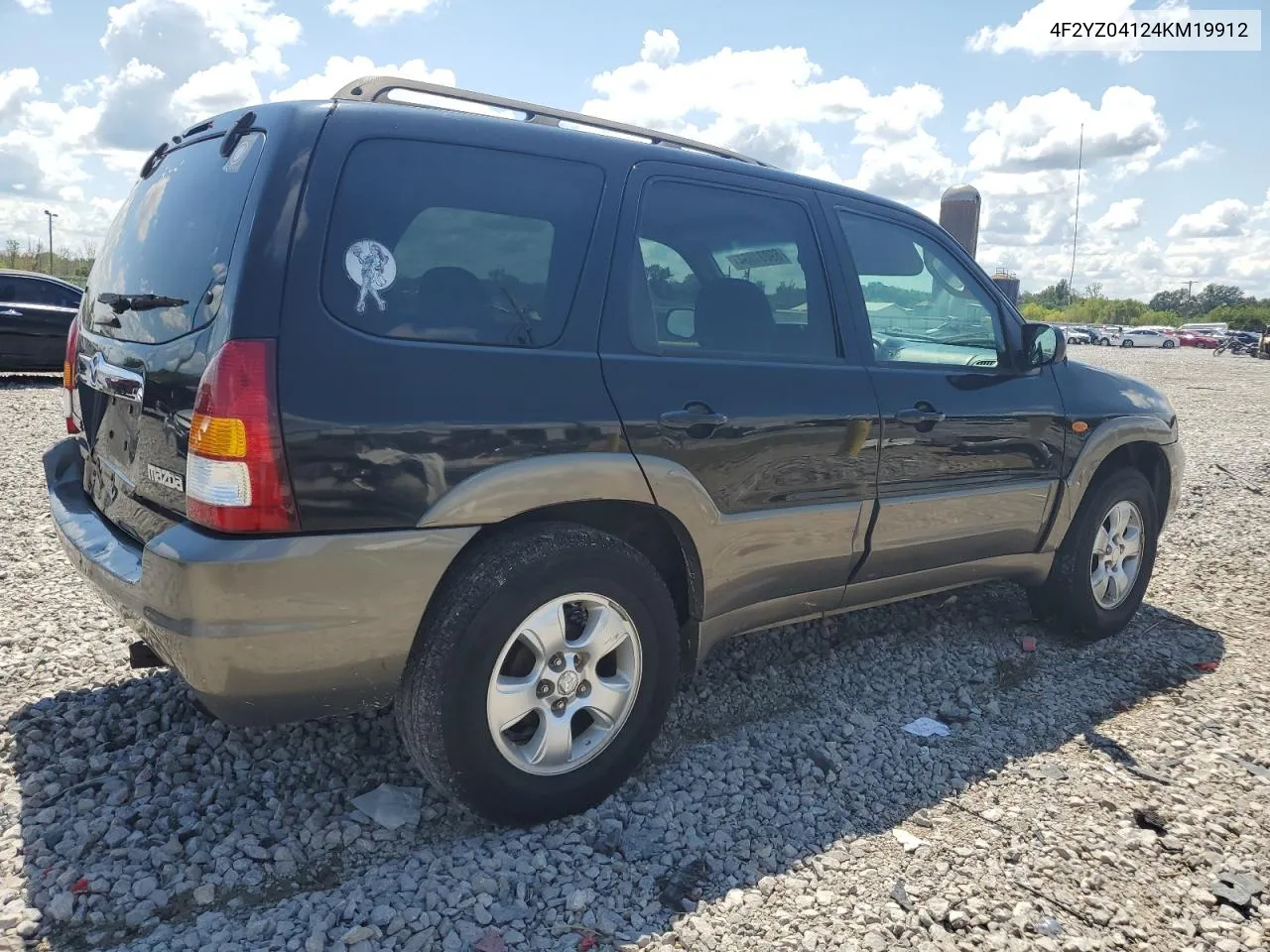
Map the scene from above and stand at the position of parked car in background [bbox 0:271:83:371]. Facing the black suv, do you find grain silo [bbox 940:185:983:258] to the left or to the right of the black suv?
left

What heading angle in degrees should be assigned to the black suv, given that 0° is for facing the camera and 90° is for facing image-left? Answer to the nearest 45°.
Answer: approximately 225°

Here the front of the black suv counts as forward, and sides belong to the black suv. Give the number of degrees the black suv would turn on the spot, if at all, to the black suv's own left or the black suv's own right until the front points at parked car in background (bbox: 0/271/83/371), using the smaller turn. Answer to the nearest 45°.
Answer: approximately 90° to the black suv's own left

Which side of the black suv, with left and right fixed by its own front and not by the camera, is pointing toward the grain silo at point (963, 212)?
front

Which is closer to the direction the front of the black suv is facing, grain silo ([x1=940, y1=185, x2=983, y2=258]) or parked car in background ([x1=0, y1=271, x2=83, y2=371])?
the grain silo
